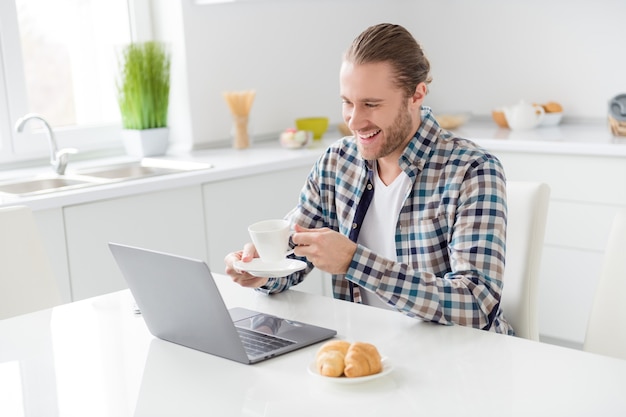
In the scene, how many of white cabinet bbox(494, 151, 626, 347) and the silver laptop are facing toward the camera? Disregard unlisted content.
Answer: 1

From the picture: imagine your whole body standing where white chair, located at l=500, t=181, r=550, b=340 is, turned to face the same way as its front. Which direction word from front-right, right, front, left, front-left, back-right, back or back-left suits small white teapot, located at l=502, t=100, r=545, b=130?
back-right

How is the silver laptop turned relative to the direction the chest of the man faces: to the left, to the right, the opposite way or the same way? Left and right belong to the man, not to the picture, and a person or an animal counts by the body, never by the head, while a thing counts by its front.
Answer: the opposite way

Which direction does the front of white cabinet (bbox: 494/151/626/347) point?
toward the camera

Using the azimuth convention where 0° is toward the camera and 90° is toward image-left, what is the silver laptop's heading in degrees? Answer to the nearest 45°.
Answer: approximately 225°

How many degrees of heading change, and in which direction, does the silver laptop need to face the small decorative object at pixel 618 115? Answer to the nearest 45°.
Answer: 0° — it already faces it

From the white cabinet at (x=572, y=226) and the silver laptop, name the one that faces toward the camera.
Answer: the white cabinet

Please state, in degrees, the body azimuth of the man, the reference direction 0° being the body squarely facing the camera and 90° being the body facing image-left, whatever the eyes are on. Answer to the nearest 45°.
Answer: approximately 45°

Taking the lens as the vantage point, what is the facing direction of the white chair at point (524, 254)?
facing the viewer and to the left of the viewer

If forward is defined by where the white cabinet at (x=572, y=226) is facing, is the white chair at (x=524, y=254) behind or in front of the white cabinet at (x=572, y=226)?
in front

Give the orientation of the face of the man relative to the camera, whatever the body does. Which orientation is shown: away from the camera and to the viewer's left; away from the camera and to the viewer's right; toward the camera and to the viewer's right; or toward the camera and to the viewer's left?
toward the camera and to the viewer's left

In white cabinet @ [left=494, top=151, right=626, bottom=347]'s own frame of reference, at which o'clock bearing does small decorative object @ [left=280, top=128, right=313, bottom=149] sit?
The small decorative object is roughly at 3 o'clock from the white cabinet.

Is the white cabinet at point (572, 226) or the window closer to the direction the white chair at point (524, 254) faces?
the window

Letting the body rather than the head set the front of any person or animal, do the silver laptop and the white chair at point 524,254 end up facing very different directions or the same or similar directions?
very different directions

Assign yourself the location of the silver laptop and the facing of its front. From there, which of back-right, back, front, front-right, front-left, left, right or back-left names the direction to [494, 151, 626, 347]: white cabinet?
front

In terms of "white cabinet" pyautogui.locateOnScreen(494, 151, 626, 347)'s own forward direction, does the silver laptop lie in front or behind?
in front
